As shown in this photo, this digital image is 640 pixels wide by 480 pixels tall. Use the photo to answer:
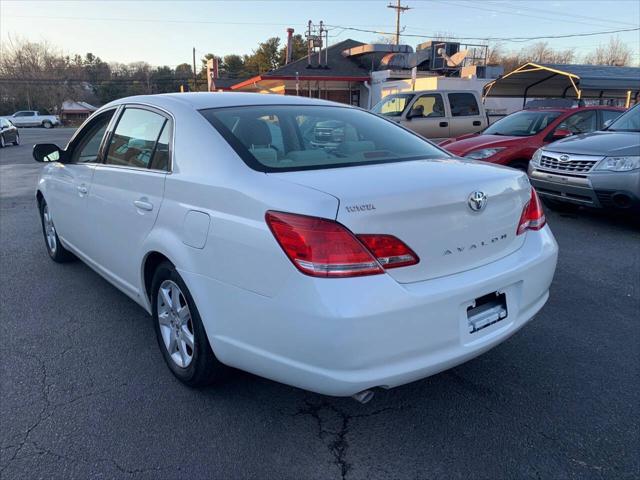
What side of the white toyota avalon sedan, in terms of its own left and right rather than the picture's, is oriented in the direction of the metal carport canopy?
right

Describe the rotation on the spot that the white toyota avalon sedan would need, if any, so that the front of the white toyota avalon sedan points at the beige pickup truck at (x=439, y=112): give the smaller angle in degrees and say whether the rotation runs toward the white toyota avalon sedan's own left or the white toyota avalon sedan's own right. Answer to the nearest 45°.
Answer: approximately 45° to the white toyota avalon sedan's own right

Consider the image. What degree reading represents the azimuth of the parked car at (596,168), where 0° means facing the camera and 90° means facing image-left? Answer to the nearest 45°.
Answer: approximately 45°

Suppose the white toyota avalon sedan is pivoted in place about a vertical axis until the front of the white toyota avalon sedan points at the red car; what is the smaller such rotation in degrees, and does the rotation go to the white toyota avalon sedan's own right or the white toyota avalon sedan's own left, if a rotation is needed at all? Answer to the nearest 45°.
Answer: approximately 90° to the white toyota avalon sedan's own right

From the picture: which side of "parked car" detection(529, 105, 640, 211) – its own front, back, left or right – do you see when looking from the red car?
right

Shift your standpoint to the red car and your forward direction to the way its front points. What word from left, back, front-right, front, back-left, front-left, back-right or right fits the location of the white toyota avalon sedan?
front-left

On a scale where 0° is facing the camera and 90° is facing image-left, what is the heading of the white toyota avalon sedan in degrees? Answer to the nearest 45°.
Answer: approximately 135°

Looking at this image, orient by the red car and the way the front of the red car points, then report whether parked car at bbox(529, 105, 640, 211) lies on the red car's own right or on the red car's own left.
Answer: on the red car's own left

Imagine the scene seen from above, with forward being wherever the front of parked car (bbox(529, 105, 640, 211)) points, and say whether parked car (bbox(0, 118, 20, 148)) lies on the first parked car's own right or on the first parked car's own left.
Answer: on the first parked car's own right
